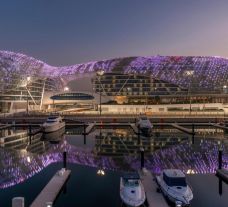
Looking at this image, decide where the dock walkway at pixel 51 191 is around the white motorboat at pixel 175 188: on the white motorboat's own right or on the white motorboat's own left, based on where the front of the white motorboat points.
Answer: on the white motorboat's own right

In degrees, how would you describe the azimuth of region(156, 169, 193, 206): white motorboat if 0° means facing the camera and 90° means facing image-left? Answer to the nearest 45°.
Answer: approximately 315°

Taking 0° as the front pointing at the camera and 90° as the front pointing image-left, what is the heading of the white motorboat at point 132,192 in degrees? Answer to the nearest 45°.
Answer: approximately 0°

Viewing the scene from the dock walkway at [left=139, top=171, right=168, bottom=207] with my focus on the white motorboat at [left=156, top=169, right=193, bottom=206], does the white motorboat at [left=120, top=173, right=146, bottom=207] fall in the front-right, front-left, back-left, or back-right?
back-right

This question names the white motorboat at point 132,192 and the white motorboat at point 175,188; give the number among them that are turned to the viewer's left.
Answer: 0

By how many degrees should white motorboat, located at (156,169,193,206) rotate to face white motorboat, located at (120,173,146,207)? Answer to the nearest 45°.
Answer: approximately 90° to its right

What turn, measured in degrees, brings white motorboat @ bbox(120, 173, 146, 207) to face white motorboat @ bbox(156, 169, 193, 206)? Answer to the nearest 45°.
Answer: approximately 90° to its left

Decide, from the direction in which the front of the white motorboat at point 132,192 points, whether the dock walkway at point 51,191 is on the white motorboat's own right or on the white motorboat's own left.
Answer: on the white motorboat's own right

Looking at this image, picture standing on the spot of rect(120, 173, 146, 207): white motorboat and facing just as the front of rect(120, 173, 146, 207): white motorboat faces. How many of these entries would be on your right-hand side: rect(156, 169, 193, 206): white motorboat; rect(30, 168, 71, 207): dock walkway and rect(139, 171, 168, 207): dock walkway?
1
